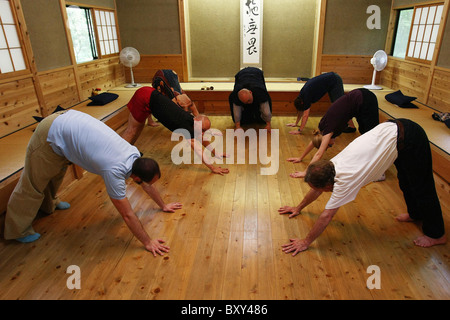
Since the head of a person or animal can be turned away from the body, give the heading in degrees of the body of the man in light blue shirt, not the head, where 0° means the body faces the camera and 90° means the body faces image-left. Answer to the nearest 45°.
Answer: approximately 270°

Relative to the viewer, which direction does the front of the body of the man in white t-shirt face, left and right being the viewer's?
facing to the left of the viewer

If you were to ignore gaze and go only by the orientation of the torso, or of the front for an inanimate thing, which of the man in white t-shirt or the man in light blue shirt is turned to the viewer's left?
the man in white t-shirt
